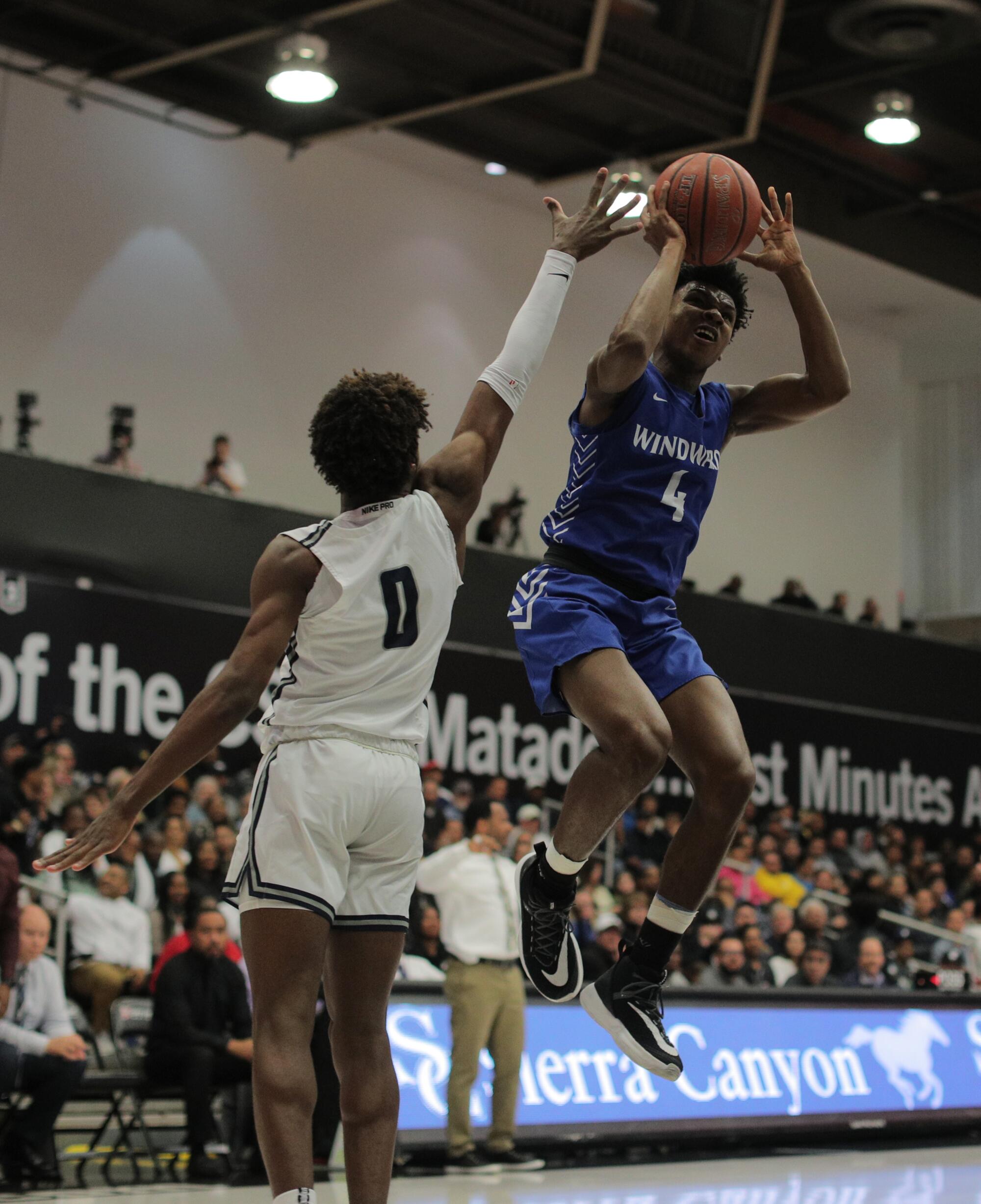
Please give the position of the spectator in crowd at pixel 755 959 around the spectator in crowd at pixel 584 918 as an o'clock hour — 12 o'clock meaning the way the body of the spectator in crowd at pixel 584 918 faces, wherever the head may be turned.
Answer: the spectator in crowd at pixel 755 959 is roughly at 8 o'clock from the spectator in crowd at pixel 584 918.

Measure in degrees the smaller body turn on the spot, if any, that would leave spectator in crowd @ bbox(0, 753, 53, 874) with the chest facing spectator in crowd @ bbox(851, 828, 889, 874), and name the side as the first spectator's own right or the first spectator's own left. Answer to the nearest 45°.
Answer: approximately 90° to the first spectator's own left

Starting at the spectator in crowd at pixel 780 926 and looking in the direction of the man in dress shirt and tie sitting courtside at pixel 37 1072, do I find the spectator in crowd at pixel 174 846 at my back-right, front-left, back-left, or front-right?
front-right

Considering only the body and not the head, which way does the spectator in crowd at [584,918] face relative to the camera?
toward the camera

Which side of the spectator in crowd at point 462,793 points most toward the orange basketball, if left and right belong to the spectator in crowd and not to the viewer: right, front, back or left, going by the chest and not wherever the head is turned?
front

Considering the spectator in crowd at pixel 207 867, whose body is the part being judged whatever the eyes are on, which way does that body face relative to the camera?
toward the camera

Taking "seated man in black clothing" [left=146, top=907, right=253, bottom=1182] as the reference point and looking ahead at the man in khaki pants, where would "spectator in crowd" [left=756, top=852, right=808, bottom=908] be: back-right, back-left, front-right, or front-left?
front-left

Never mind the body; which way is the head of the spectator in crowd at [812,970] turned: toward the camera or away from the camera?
toward the camera

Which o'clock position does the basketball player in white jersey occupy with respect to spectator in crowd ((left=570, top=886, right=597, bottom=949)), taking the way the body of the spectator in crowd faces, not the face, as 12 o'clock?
The basketball player in white jersey is roughly at 12 o'clock from the spectator in crowd.

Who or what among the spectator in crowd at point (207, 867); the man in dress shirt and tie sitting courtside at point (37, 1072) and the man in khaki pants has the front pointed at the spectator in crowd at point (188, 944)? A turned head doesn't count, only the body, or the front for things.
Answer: the spectator in crowd at point (207, 867)

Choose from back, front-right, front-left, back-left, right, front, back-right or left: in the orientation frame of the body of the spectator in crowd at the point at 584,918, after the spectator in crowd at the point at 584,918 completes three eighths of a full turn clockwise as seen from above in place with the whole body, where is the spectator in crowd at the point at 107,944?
left

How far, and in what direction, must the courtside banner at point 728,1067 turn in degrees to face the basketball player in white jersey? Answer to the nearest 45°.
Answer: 0° — it already faces them

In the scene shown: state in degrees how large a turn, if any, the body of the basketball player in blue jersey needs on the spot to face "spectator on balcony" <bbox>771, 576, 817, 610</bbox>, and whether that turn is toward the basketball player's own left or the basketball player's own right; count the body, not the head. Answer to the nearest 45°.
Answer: approximately 135° to the basketball player's own left

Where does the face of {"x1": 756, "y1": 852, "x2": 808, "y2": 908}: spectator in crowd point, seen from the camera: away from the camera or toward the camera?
toward the camera

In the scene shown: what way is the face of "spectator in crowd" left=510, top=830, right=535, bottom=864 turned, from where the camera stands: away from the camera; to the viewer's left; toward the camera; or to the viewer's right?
toward the camera

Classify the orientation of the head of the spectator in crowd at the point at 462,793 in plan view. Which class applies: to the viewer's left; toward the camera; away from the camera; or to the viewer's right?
toward the camera

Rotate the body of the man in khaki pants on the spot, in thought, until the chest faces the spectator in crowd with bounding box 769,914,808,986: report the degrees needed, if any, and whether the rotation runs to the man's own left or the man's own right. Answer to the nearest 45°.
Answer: approximately 90° to the man's own left
